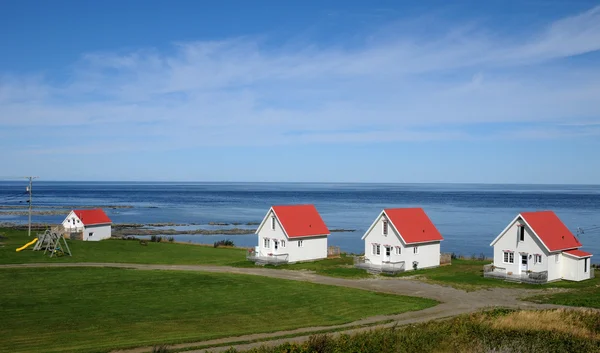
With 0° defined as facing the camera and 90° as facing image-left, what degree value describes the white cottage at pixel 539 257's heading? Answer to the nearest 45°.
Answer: approximately 45°
